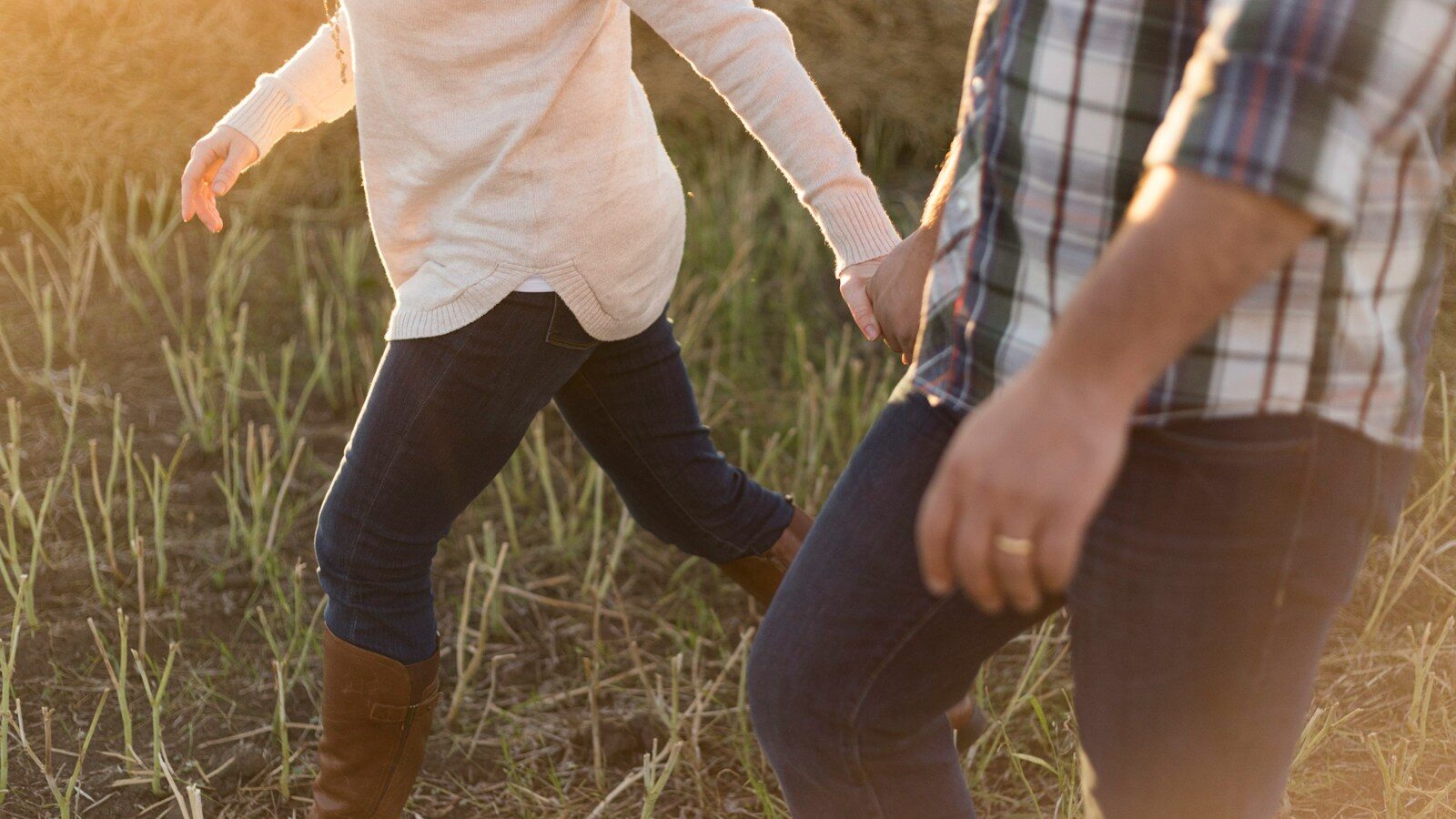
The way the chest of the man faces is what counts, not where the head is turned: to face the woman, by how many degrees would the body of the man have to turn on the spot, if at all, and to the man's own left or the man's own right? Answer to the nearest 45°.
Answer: approximately 45° to the man's own right

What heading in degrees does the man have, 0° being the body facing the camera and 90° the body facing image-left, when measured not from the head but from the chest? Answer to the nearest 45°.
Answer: approximately 90°
